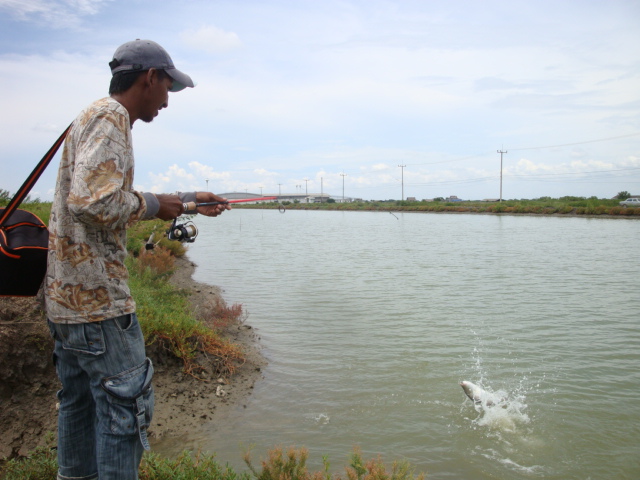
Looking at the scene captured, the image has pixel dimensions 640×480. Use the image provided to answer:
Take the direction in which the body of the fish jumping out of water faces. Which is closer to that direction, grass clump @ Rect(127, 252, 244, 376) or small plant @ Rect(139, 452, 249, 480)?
the grass clump

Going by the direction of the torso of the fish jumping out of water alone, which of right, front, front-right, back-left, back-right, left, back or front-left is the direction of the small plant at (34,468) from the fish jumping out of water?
front-left

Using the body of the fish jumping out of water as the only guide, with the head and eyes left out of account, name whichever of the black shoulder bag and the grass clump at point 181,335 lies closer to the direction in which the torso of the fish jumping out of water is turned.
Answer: the grass clump

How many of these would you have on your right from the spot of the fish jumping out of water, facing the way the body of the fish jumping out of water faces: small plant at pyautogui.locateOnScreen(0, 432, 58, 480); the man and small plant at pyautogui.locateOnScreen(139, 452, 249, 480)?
0

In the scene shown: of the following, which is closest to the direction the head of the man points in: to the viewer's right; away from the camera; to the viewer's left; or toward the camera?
to the viewer's right

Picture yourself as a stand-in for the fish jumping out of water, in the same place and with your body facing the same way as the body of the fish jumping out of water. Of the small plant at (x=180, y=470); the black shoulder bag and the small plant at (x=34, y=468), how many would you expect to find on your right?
0

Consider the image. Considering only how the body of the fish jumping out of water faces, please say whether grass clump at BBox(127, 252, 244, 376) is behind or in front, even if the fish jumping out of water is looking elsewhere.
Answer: in front

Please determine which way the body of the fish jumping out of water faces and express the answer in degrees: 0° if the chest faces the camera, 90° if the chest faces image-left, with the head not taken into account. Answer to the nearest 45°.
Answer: approximately 90°

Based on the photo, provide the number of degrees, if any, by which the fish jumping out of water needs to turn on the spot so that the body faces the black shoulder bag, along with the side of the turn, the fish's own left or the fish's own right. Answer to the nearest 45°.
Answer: approximately 90° to the fish's own left

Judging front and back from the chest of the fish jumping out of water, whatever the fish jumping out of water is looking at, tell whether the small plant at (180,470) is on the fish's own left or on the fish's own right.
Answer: on the fish's own left

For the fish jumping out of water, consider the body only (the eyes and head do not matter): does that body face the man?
no
